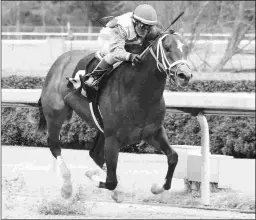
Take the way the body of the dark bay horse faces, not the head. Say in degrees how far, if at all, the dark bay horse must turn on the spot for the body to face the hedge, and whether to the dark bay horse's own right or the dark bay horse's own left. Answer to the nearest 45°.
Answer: approximately 135° to the dark bay horse's own left

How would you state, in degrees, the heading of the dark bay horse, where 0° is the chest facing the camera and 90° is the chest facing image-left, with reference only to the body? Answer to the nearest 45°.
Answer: approximately 315°
